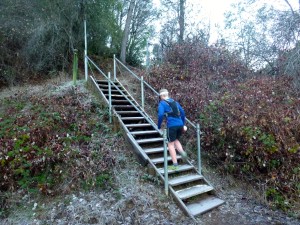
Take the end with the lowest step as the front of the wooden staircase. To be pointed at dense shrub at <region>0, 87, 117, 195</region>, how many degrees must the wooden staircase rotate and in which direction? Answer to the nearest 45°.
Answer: approximately 135° to its right

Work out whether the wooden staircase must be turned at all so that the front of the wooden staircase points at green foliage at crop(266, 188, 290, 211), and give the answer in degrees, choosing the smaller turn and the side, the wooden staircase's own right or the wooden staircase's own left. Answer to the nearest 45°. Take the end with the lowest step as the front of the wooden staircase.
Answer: approximately 45° to the wooden staircase's own left

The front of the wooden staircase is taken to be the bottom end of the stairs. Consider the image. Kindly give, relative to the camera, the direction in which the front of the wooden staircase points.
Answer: facing the viewer and to the right of the viewer

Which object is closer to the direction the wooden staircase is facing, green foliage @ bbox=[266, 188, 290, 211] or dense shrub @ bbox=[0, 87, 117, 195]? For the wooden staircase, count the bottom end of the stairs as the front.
the green foliage
